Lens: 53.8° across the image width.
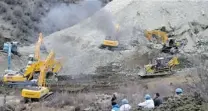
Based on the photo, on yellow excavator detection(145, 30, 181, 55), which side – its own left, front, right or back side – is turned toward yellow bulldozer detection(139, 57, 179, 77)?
left

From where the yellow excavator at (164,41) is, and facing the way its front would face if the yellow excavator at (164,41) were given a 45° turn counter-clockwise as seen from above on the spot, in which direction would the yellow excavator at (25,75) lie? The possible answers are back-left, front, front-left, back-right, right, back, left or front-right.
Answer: front

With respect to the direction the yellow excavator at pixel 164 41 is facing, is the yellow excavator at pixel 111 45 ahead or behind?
ahead

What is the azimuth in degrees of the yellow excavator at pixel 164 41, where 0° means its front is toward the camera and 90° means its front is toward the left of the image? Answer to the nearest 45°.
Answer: approximately 90°

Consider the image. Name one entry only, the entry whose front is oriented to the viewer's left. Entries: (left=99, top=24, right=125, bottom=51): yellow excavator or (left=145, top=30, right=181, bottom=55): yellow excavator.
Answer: (left=145, top=30, right=181, bottom=55): yellow excavator
